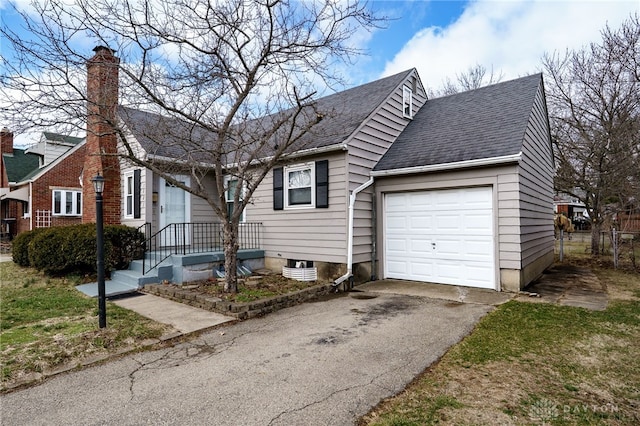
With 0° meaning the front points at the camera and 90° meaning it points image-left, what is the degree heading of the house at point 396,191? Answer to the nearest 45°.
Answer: approximately 45°

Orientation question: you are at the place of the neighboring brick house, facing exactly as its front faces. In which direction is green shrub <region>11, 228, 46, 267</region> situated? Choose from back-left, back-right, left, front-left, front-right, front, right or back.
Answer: front-left

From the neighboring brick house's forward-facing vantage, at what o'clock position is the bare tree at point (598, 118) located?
The bare tree is roughly at 9 o'clock from the neighboring brick house.

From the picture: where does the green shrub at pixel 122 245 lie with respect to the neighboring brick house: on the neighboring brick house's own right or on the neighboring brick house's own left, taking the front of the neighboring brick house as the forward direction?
on the neighboring brick house's own left

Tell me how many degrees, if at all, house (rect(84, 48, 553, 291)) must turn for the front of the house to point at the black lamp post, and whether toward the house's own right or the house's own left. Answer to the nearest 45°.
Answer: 0° — it already faces it

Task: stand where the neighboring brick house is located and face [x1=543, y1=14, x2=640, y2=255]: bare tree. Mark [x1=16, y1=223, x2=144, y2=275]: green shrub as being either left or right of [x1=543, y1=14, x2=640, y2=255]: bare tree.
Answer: right

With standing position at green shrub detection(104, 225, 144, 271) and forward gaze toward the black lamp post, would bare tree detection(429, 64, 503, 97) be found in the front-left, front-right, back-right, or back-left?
back-left

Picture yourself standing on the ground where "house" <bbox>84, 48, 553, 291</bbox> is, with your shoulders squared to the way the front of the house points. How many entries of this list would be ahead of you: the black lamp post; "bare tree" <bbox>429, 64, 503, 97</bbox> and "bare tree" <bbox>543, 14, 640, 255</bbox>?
1

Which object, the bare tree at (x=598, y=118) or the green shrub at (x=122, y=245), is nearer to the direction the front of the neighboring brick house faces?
the green shrub

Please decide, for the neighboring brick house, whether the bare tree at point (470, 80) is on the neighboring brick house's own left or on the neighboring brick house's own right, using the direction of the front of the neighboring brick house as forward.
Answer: on the neighboring brick house's own left

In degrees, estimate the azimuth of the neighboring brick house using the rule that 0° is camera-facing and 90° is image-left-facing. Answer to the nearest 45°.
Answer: approximately 45°

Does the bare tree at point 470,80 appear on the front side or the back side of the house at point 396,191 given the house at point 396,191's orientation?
on the back side
